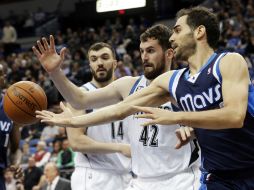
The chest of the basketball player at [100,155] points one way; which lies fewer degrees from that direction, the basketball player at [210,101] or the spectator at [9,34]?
the basketball player

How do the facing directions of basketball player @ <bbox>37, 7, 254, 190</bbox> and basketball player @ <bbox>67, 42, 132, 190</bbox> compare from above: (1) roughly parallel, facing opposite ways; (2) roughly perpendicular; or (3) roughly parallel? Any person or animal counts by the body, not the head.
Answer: roughly perpendicular

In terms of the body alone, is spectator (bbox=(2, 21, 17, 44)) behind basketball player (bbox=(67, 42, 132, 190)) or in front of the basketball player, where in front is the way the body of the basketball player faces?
behind

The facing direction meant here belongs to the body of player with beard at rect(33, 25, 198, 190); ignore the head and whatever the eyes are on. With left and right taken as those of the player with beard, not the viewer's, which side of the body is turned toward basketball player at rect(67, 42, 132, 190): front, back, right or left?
right

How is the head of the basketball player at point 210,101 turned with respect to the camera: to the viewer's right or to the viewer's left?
to the viewer's left

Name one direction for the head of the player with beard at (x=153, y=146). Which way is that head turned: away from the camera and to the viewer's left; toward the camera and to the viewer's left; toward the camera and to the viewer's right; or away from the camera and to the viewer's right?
toward the camera and to the viewer's left

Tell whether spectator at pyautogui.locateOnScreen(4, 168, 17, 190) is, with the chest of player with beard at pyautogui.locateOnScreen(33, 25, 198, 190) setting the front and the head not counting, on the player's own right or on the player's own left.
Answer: on the player's own right

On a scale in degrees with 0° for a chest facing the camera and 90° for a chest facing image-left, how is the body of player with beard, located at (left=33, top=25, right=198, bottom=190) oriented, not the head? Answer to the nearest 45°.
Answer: approximately 45°

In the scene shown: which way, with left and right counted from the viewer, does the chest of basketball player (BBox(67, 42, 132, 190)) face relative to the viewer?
facing the viewer and to the right of the viewer

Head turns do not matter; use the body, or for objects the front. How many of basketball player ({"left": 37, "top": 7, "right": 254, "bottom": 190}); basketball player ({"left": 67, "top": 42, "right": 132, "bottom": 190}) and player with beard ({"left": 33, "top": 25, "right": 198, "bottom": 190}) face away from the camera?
0

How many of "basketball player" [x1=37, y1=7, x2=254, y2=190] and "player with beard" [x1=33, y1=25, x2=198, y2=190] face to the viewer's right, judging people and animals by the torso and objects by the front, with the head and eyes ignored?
0

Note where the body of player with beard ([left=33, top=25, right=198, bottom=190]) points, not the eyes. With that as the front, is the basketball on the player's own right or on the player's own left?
on the player's own right

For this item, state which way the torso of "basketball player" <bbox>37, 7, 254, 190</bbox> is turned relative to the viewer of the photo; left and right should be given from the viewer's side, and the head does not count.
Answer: facing the viewer and to the left of the viewer

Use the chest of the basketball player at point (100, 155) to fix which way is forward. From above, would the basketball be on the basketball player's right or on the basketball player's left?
on the basketball player's right
